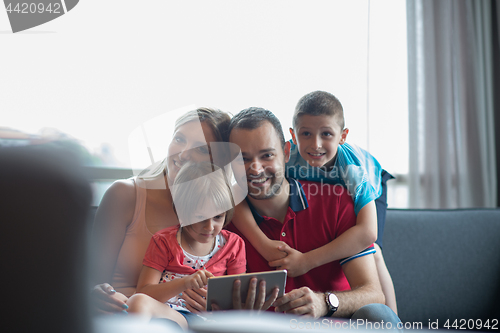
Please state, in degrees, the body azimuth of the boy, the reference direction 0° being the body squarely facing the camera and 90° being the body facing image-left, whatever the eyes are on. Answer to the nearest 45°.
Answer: approximately 45°

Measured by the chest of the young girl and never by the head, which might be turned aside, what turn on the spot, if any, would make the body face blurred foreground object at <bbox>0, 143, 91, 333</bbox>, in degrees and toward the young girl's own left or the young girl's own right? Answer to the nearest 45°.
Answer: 0° — they already face it

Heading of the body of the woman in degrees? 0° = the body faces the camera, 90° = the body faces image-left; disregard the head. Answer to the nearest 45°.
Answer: approximately 315°

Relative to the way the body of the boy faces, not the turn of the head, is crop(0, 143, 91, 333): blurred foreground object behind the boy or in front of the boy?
in front
